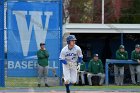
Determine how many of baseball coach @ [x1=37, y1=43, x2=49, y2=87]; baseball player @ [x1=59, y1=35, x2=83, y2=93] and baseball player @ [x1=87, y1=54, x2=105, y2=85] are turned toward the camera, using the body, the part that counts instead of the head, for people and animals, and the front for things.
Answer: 3

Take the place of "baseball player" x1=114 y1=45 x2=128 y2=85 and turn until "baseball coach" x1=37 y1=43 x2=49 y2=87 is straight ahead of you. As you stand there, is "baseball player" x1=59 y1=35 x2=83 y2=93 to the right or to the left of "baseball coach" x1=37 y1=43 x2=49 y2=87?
left

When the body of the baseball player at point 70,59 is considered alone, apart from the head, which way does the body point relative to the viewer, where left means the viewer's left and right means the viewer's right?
facing the viewer

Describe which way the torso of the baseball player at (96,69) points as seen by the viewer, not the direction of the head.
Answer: toward the camera

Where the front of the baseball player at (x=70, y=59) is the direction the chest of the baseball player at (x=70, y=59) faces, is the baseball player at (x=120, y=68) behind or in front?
behind

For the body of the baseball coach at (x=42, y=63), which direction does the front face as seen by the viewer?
toward the camera
